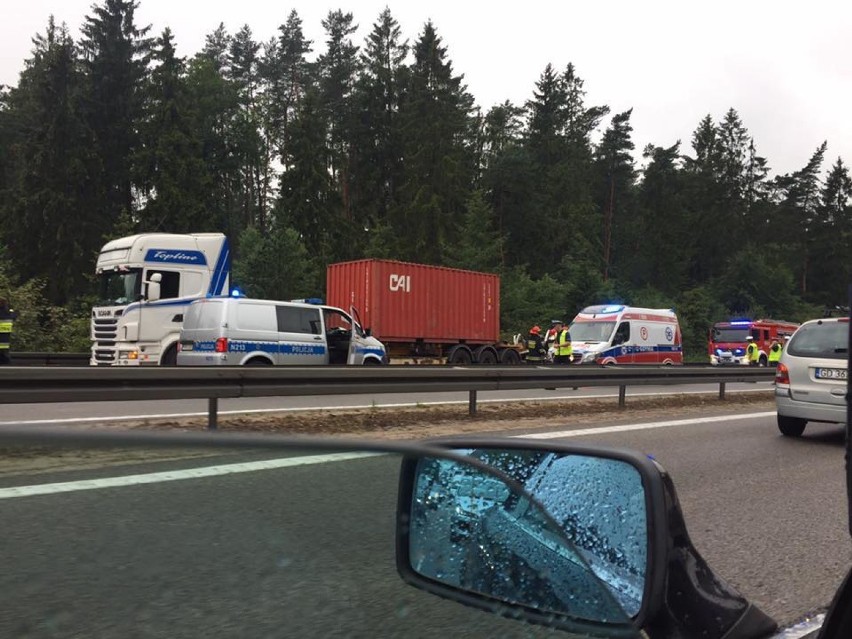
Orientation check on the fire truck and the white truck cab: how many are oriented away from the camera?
0

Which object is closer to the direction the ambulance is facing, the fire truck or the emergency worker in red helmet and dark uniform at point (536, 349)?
the emergency worker in red helmet and dark uniform

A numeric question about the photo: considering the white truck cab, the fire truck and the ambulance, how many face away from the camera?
0

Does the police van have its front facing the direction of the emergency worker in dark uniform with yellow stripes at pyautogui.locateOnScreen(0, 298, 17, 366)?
no

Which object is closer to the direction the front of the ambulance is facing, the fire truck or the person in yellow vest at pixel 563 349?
the person in yellow vest

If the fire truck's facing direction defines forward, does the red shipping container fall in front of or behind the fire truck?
in front

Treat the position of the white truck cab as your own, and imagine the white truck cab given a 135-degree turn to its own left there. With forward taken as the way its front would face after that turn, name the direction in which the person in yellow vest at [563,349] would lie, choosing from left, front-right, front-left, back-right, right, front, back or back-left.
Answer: front

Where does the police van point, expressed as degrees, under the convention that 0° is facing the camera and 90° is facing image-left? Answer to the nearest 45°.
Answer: approximately 225°

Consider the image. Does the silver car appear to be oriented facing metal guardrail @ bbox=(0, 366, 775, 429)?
no

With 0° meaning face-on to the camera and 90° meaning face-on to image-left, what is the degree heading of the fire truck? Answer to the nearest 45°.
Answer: approximately 45°

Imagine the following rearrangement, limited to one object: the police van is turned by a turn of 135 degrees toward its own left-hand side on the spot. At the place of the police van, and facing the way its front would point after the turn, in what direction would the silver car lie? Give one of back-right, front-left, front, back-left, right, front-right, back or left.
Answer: back-left

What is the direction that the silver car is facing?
away from the camera

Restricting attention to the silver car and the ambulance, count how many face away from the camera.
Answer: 1

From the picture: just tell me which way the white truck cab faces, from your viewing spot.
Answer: facing the viewer and to the left of the viewer

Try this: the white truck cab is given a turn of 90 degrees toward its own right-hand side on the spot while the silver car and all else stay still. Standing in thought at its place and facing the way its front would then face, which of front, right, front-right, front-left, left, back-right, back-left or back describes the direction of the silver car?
back

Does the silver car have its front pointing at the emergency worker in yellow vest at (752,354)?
yes

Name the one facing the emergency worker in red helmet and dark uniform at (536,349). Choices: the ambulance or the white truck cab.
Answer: the ambulance

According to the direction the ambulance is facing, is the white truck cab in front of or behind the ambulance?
in front

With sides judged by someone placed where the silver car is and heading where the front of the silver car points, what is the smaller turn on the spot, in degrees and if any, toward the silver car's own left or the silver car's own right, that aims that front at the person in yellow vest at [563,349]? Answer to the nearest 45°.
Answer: approximately 45° to the silver car's own left

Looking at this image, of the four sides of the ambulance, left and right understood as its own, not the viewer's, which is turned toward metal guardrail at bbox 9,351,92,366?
front

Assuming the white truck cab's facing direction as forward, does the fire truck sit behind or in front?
behind
